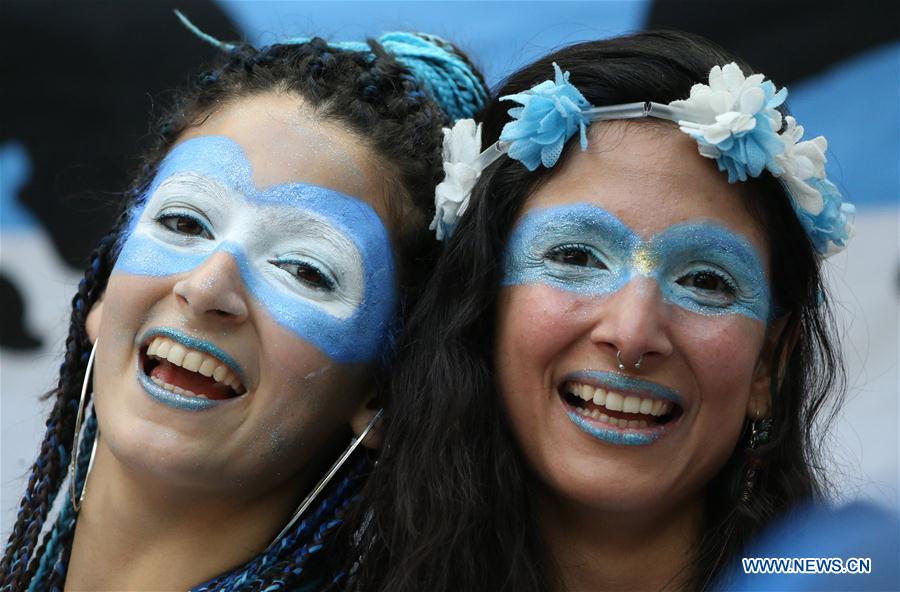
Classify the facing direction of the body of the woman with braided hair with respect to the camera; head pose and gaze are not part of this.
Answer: toward the camera

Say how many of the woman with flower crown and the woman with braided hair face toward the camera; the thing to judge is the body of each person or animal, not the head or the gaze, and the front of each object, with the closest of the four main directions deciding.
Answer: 2

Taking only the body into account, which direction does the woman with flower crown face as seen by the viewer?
toward the camera

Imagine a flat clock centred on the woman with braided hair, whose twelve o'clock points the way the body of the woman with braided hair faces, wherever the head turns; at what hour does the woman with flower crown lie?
The woman with flower crown is roughly at 10 o'clock from the woman with braided hair.

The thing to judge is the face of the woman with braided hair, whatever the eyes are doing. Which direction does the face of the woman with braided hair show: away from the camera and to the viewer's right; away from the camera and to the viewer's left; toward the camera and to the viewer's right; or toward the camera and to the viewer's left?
toward the camera and to the viewer's left

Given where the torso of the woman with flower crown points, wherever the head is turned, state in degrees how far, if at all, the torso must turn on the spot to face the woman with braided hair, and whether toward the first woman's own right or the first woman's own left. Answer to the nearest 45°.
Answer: approximately 90° to the first woman's own right
